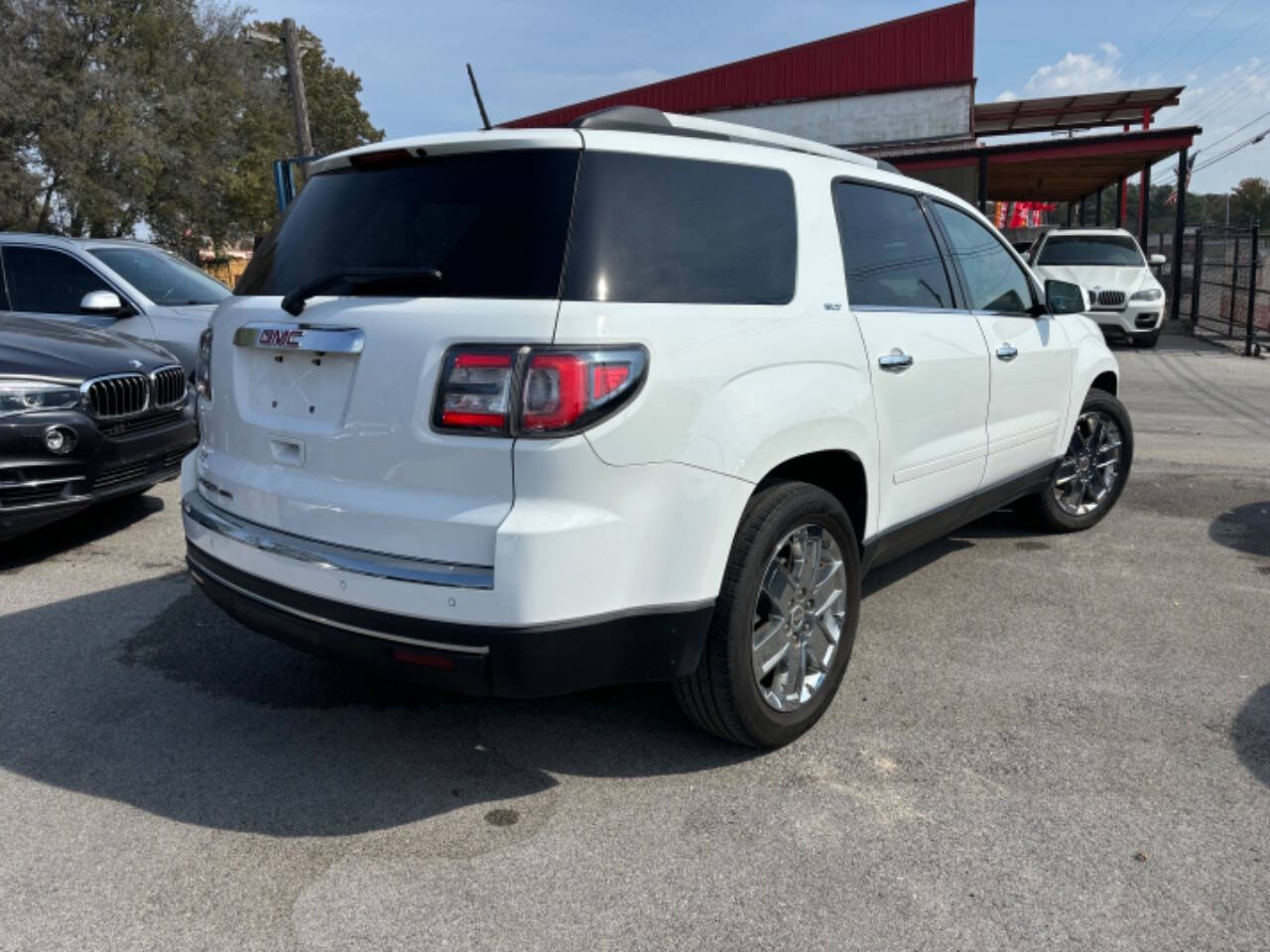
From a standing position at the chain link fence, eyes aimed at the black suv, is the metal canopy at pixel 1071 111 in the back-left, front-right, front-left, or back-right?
back-right

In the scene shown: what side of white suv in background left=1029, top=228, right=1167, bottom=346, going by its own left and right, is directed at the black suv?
front

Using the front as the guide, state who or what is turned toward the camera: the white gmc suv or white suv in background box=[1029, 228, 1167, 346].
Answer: the white suv in background

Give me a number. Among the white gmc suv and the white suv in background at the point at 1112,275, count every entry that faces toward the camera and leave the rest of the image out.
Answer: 1

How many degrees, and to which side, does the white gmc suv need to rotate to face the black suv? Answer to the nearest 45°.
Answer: approximately 90° to its left

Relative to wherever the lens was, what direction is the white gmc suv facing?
facing away from the viewer and to the right of the viewer

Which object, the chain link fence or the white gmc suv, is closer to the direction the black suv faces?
the white gmc suv

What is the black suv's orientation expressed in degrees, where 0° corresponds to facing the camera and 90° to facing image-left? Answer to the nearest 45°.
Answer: approximately 315°

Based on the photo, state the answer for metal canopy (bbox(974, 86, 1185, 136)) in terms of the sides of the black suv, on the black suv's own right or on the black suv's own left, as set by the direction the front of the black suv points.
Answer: on the black suv's own left

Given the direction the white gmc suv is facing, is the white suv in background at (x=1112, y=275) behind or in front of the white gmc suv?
in front

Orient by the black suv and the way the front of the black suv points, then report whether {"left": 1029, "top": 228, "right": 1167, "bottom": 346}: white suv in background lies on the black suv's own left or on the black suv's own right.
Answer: on the black suv's own left

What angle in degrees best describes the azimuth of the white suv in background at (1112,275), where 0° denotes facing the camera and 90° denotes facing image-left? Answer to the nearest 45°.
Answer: approximately 0°

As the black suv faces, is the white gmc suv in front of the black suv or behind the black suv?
in front
